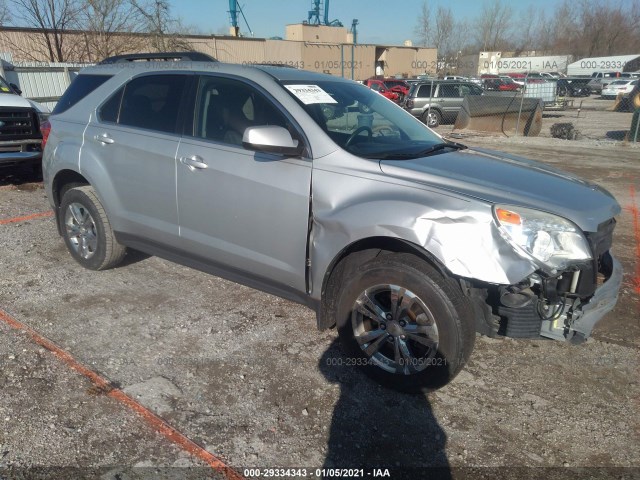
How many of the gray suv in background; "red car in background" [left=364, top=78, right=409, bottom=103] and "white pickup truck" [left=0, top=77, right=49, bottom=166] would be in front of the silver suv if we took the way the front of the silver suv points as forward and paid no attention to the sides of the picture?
0

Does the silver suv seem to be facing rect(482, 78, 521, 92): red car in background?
no

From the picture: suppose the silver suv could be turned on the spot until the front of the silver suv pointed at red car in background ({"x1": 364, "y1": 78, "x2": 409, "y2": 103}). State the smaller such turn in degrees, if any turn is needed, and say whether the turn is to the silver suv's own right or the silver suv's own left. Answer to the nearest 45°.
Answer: approximately 135° to the silver suv's own left

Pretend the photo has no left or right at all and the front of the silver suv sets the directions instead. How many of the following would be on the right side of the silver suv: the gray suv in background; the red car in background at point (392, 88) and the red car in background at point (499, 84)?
0

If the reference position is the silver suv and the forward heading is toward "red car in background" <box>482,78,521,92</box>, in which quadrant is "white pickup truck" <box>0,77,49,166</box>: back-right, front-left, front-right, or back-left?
front-left

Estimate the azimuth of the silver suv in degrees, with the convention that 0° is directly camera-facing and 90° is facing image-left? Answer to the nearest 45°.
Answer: approximately 315°

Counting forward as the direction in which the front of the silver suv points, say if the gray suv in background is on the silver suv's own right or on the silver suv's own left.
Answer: on the silver suv's own left

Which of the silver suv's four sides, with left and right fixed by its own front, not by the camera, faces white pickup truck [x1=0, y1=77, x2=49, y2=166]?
back
